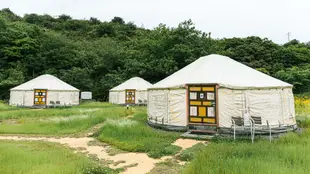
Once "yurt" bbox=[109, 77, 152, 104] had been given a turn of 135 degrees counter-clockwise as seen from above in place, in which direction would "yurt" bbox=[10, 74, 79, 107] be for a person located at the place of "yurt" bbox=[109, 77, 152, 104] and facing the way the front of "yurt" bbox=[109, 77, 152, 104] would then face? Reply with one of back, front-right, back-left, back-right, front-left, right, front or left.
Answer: back-left

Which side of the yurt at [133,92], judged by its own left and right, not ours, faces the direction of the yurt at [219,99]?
front

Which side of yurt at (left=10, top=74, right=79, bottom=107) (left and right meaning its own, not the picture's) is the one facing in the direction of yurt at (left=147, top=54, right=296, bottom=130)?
front

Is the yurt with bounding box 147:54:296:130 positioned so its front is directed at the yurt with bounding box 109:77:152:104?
no

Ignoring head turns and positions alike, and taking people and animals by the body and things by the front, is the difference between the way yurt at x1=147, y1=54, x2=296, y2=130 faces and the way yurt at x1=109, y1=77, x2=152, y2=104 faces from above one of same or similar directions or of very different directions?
same or similar directions

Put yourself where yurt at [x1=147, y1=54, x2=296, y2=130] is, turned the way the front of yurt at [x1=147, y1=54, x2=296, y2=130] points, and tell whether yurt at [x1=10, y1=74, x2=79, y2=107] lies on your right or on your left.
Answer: on your right

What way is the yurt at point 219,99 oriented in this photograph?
toward the camera

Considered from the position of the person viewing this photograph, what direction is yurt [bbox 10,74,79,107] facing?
facing the viewer

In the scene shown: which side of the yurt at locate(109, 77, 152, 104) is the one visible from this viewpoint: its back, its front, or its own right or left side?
front
